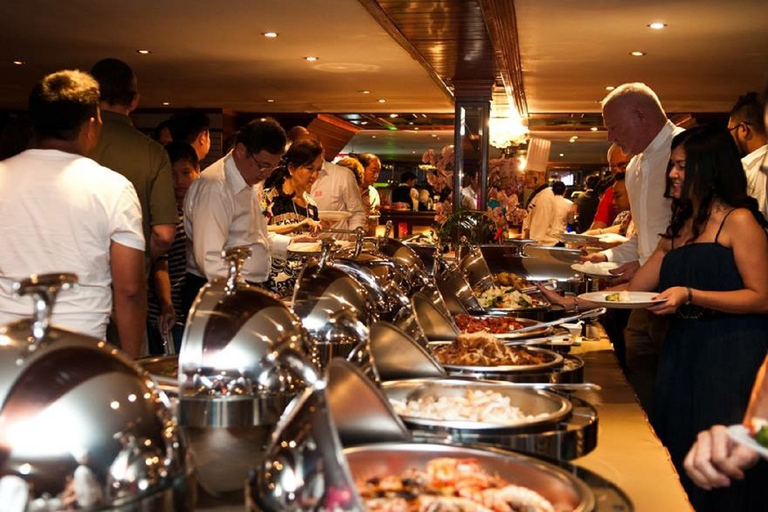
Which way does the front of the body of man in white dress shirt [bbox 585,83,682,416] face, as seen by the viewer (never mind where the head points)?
to the viewer's left

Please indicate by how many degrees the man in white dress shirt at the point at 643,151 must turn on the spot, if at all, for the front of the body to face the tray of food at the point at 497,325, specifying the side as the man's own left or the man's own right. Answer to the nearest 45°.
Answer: approximately 90° to the man's own left

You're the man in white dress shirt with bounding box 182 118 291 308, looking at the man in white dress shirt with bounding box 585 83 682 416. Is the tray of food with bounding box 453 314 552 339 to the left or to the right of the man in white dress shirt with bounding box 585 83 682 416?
right

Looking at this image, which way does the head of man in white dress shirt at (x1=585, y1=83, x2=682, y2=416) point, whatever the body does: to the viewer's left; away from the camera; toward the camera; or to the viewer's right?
to the viewer's left

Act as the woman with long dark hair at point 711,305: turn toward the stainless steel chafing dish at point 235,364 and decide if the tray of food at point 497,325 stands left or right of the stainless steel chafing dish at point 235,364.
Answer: right

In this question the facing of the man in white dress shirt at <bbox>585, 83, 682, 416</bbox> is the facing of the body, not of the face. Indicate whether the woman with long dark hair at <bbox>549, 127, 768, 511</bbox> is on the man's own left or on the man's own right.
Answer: on the man's own left

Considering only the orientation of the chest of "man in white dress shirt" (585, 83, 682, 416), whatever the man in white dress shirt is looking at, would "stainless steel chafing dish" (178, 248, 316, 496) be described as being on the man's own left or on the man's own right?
on the man's own left

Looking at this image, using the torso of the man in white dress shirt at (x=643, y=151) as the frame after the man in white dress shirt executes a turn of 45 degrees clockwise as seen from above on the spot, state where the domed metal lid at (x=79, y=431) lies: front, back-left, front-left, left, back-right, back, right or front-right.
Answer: back-left

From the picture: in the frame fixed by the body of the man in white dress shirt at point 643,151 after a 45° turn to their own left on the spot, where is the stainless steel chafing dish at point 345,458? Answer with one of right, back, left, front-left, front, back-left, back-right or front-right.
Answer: front-left

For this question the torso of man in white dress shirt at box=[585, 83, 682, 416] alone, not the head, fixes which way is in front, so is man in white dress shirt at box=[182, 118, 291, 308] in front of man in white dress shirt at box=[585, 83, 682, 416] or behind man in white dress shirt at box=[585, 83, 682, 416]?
in front
